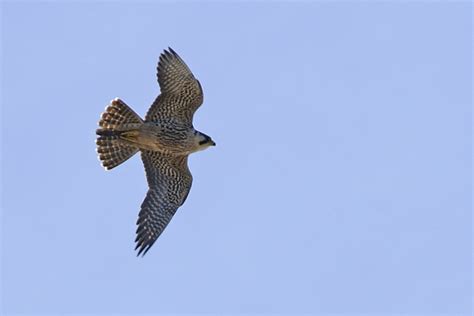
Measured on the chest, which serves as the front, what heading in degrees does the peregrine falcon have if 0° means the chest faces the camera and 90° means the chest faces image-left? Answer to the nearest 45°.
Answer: approximately 270°
